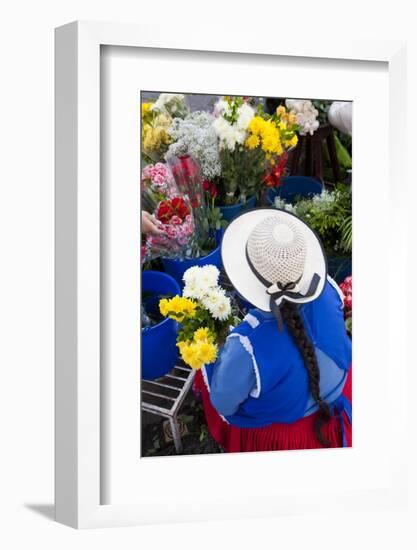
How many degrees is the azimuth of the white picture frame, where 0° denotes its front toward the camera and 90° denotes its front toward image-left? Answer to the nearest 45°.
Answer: approximately 315°
